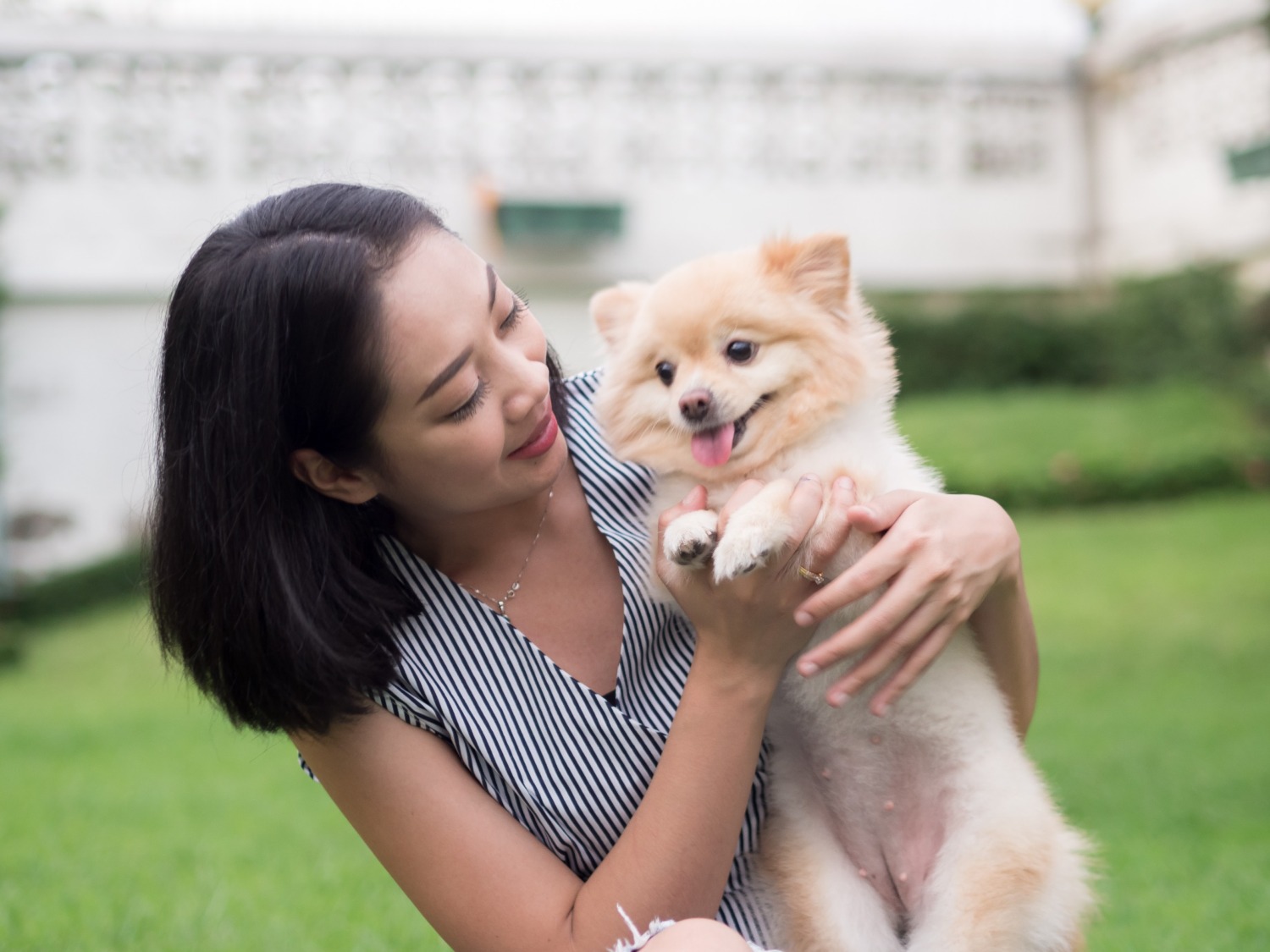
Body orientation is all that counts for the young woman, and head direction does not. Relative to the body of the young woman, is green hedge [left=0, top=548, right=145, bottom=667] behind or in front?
behind

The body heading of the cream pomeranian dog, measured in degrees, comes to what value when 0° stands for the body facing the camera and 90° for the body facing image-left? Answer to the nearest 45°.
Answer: approximately 45°

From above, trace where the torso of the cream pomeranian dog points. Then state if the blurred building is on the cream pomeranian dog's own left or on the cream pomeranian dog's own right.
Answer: on the cream pomeranian dog's own right

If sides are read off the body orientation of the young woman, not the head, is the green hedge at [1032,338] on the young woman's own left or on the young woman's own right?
on the young woman's own left

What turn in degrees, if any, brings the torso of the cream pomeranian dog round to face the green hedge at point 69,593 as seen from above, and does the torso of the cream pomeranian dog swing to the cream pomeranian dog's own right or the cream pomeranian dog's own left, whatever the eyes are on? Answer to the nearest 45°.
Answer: approximately 90° to the cream pomeranian dog's own right

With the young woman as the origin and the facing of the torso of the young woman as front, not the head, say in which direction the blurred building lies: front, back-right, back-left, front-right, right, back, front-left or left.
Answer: back-left

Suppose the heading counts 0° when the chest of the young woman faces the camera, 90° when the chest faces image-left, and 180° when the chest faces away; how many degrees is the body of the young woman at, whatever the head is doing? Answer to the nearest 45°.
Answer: approximately 315°
